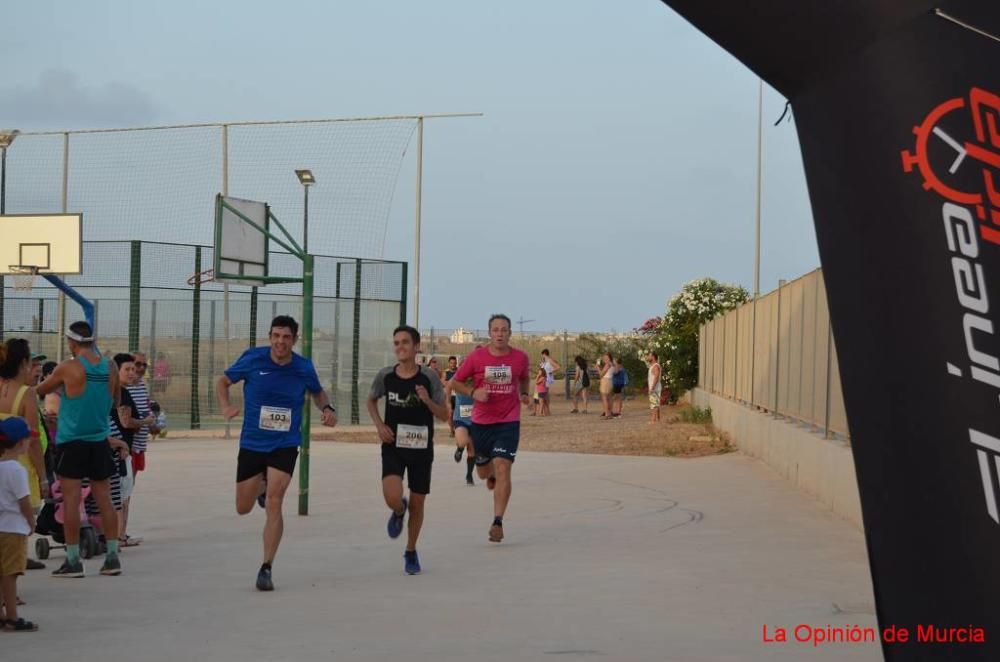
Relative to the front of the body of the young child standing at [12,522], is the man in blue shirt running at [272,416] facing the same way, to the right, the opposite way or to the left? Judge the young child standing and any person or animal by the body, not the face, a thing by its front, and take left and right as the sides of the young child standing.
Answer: to the right

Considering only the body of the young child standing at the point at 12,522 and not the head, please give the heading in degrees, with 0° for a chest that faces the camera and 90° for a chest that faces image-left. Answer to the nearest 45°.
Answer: approximately 270°

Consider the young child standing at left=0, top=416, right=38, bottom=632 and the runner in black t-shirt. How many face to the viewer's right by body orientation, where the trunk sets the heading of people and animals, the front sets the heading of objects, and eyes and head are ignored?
1

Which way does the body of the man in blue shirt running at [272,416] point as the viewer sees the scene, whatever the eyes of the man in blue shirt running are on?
toward the camera

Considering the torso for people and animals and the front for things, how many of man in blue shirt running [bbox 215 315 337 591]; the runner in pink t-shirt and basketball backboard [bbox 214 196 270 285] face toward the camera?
2

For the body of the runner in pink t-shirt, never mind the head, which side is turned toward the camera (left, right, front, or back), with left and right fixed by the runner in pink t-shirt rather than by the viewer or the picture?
front

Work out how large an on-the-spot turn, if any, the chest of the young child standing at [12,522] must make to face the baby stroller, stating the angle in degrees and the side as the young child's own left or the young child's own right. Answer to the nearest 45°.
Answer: approximately 90° to the young child's own left

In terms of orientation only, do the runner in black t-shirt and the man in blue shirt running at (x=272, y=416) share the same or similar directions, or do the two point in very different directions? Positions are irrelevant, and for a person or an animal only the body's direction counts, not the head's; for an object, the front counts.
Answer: same or similar directions

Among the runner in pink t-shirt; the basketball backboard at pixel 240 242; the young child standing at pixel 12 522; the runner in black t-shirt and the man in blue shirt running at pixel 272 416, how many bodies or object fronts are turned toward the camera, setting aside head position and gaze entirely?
3

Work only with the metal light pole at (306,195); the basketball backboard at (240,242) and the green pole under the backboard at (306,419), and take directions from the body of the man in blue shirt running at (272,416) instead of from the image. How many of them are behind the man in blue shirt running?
3

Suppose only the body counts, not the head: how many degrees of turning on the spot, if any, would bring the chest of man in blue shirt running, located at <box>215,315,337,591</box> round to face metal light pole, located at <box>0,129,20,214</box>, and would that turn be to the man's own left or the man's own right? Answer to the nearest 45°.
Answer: approximately 180°

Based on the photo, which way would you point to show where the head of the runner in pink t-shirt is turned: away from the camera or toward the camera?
toward the camera

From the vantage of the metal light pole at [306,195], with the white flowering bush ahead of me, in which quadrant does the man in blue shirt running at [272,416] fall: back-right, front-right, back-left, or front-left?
back-right
